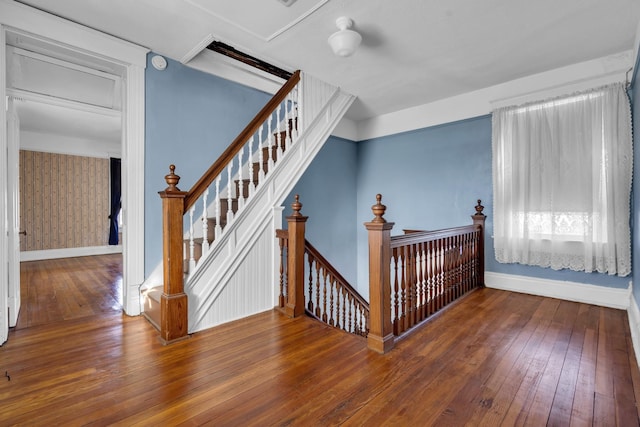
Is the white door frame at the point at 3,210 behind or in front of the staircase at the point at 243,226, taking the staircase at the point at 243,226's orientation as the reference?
in front

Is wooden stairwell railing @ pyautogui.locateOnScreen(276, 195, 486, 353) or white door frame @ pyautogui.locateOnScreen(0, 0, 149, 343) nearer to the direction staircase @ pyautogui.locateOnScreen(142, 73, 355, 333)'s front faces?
the white door frame

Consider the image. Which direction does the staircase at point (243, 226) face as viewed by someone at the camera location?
facing the viewer and to the left of the viewer

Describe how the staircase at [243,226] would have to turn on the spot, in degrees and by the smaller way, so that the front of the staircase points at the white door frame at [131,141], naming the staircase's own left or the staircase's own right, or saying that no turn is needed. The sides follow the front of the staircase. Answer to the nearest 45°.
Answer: approximately 45° to the staircase's own right
